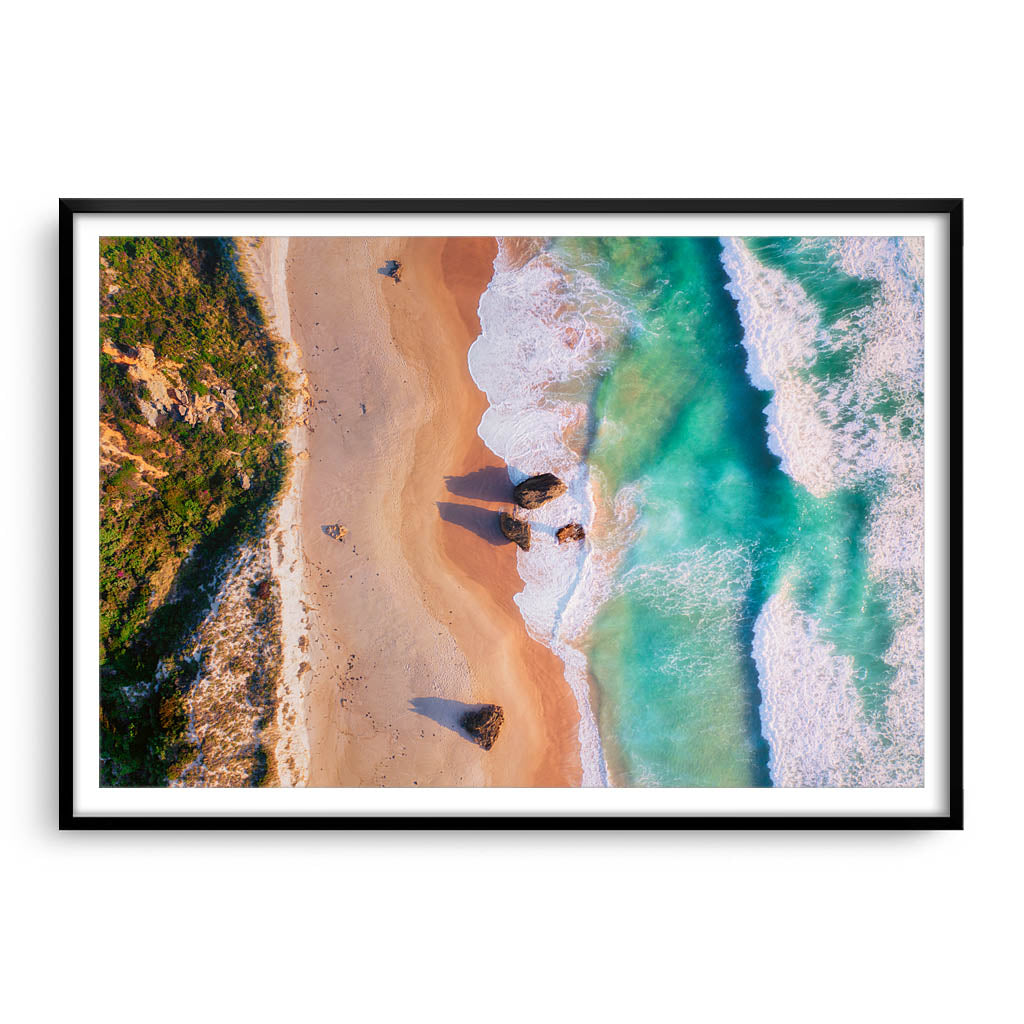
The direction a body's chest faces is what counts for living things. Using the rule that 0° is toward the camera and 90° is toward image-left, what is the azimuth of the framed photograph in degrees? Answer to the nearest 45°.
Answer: approximately 0°
